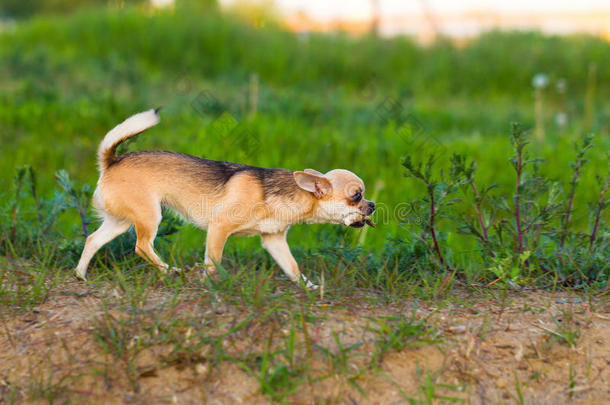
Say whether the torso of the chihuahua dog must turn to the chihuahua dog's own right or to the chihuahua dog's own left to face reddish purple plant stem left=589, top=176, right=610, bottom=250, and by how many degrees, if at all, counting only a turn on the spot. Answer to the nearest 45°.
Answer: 0° — it already faces it

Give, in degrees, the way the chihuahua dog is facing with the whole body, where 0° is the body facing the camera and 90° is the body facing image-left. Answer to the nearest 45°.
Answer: approximately 270°
